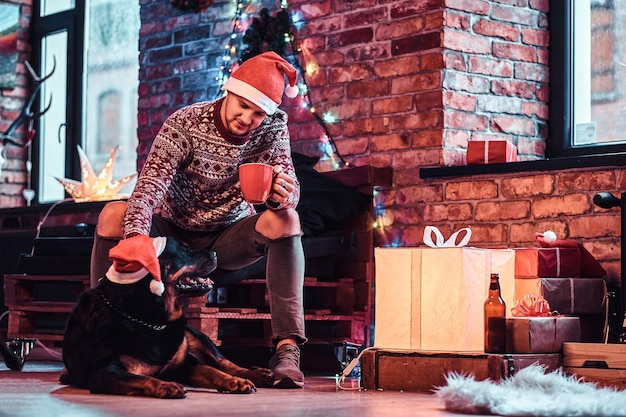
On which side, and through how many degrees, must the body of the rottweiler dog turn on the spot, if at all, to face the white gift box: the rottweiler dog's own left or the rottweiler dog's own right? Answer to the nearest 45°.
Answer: approximately 45° to the rottweiler dog's own left

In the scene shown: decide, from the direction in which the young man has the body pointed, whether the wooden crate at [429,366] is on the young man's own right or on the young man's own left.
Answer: on the young man's own left

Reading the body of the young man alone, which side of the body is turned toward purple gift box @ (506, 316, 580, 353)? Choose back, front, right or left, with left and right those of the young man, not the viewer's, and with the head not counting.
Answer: left

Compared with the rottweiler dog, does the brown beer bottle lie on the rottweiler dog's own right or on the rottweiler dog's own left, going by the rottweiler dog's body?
on the rottweiler dog's own left

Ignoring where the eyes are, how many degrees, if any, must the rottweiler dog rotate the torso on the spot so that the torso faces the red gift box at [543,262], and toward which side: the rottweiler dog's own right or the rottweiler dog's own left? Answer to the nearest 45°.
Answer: approximately 45° to the rottweiler dog's own left

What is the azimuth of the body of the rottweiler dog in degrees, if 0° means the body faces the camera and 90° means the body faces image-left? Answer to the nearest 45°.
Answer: approximately 315°

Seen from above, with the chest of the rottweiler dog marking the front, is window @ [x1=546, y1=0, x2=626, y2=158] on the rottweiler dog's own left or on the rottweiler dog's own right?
on the rottweiler dog's own left

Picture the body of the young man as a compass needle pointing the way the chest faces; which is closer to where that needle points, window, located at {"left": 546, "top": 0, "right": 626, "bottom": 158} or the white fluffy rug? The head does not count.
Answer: the white fluffy rug

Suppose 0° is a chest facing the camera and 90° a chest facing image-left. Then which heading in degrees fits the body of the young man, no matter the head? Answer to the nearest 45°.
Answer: approximately 0°

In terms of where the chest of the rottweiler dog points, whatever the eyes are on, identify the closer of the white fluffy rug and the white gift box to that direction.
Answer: the white fluffy rug

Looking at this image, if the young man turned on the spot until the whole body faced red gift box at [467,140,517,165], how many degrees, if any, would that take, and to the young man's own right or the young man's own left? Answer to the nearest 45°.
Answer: approximately 135° to the young man's own left

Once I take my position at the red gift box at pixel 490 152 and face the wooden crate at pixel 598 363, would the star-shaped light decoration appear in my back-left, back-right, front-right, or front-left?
back-right
